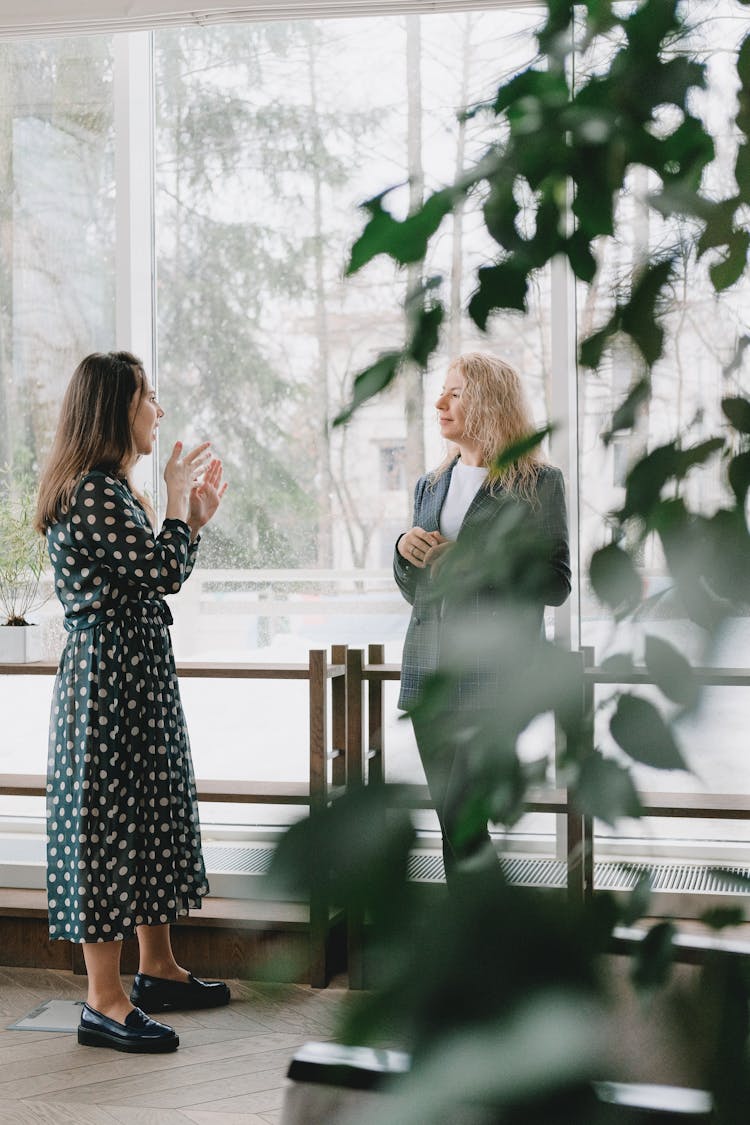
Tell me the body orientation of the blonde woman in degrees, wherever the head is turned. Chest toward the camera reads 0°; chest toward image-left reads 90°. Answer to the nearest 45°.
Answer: approximately 45°

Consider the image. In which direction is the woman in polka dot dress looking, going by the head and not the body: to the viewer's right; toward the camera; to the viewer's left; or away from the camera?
to the viewer's right

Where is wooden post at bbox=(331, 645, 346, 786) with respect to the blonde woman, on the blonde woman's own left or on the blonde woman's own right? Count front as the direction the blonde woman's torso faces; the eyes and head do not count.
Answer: on the blonde woman's own right

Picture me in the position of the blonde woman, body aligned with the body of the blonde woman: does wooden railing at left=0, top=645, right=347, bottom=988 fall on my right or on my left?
on my right

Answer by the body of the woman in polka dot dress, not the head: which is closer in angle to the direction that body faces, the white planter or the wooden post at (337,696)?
the wooden post

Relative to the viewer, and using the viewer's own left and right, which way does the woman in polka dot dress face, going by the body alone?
facing to the right of the viewer

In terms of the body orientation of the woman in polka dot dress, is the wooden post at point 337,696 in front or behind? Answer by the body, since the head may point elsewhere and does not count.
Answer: in front

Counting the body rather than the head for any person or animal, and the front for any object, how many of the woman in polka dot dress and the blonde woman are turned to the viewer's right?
1

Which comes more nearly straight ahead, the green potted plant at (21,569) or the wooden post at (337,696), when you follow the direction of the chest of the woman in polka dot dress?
the wooden post

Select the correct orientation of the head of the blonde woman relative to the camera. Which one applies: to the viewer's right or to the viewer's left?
to the viewer's left
